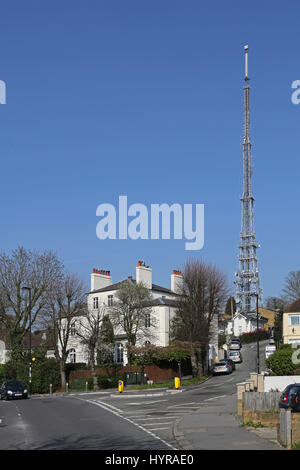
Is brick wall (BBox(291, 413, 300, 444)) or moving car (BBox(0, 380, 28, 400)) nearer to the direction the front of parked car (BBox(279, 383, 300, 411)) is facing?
the moving car

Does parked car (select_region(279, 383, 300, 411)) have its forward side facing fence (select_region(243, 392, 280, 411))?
no

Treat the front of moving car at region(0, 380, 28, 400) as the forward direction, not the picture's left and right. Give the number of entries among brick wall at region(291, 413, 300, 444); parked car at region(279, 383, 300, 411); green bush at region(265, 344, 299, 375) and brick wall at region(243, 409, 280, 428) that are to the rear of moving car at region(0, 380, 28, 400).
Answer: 0

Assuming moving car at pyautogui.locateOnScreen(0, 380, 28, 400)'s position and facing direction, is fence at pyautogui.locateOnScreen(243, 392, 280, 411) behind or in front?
in front

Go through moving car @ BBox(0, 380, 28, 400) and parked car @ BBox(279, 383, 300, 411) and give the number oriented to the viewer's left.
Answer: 0

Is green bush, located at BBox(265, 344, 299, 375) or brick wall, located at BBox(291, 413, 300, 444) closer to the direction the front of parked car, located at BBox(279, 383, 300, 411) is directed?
the green bush

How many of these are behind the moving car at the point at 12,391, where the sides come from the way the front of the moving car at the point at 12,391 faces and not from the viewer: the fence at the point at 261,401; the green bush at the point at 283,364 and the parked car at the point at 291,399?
0
